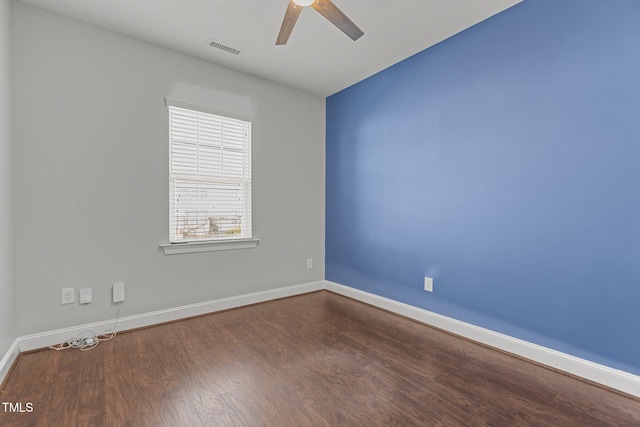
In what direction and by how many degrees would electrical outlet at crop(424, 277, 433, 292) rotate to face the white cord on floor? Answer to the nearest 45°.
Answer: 0° — it already faces it

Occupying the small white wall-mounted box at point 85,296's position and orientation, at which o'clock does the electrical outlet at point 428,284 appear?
the electrical outlet at point 428,284 is roughly at 10 o'clock from the small white wall-mounted box at point 85,296.

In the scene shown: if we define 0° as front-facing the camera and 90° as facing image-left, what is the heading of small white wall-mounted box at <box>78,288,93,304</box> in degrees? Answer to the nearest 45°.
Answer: approximately 0°

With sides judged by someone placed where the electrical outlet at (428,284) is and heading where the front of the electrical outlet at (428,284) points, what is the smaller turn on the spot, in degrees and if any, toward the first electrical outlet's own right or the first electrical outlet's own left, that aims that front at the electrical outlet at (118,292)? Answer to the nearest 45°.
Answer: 0° — it already faces it

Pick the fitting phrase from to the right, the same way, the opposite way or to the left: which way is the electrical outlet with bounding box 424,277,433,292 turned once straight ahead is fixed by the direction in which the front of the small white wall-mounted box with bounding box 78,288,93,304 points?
to the right
